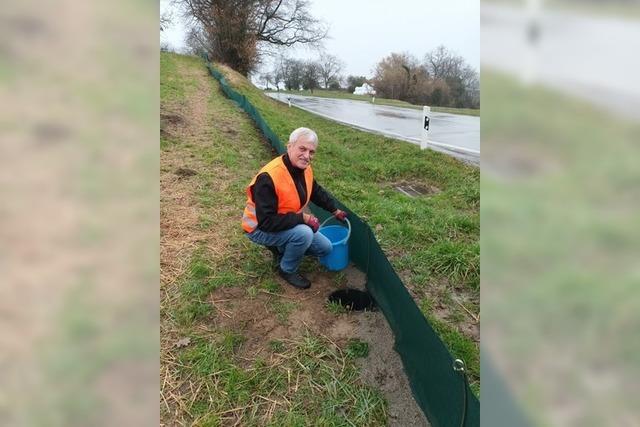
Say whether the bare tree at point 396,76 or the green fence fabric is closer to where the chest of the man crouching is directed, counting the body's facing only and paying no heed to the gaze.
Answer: the green fence fabric

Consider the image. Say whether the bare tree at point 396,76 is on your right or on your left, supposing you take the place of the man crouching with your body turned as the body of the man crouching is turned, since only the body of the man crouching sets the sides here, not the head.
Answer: on your left

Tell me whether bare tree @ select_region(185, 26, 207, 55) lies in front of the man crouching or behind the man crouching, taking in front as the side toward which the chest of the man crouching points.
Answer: behind

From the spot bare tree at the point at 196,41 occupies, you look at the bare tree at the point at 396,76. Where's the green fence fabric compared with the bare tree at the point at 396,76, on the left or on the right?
right
